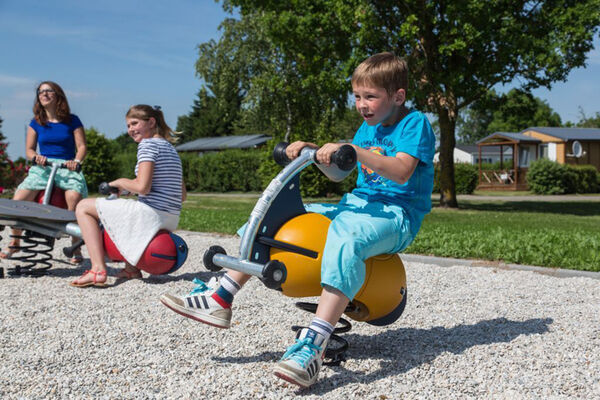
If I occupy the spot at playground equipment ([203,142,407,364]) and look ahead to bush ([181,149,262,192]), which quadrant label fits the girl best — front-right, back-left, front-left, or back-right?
front-left

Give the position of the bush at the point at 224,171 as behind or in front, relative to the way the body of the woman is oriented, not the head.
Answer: behind

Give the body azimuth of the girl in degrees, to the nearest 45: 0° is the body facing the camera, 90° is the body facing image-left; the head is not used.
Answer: approximately 90°

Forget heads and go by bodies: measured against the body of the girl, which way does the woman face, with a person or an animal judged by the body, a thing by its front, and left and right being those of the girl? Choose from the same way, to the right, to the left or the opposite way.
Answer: to the left

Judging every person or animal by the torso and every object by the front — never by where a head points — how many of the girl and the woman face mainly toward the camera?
1

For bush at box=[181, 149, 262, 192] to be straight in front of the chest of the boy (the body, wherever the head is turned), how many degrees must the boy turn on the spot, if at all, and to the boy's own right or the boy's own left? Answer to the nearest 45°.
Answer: approximately 135° to the boy's own right

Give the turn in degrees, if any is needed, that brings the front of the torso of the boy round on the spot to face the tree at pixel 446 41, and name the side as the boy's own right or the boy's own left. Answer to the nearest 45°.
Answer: approximately 135° to the boy's own right

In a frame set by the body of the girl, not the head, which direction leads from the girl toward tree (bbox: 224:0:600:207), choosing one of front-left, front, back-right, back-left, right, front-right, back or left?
back-right

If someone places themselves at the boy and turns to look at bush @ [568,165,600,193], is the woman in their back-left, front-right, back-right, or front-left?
front-left

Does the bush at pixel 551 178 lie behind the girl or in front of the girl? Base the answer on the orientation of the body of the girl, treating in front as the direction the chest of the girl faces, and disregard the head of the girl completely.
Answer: behind

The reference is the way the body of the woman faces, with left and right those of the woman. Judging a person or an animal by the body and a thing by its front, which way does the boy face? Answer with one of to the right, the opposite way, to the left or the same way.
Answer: to the right

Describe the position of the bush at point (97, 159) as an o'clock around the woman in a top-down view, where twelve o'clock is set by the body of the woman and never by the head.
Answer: The bush is roughly at 6 o'clock from the woman.

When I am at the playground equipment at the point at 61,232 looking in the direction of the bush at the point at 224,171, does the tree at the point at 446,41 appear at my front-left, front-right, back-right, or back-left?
front-right

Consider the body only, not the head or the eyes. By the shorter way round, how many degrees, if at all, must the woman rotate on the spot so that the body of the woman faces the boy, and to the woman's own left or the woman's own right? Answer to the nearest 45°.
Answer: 0° — they already face them

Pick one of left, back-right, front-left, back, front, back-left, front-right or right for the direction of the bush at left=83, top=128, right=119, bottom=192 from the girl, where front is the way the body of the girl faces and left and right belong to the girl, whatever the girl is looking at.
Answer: right

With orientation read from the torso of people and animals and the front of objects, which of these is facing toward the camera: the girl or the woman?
the woman

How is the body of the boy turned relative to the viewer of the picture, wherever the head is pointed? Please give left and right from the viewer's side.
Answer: facing the viewer and to the left of the viewer

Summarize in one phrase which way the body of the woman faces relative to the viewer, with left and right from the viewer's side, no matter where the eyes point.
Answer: facing the viewer
